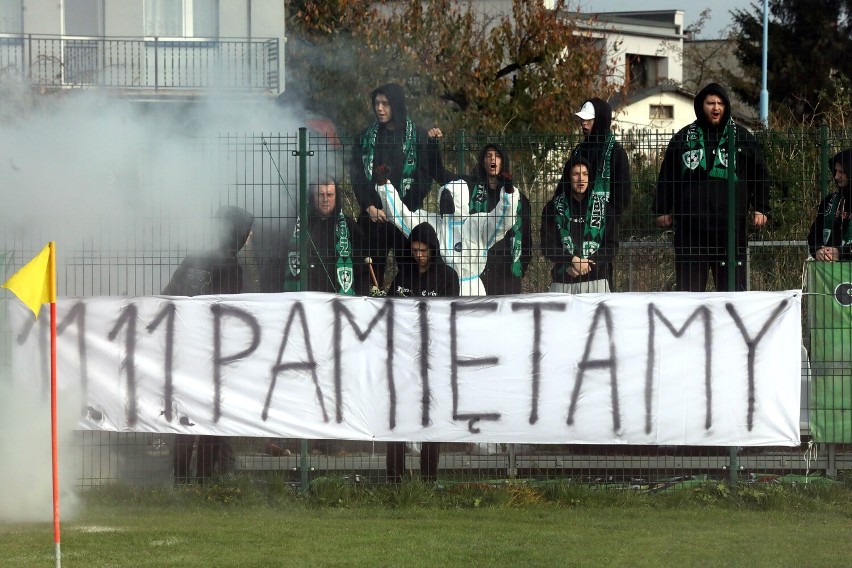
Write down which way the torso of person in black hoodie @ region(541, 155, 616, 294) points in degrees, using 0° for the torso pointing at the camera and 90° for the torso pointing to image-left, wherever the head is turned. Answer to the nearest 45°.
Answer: approximately 0°

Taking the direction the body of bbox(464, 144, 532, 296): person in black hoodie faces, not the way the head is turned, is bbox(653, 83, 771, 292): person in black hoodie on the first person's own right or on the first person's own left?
on the first person's own left

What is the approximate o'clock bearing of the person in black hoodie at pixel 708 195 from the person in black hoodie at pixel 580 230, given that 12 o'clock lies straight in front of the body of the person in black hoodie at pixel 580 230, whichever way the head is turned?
the person in black hoodie at pixel 708 195 is roughly at 9 o'clock from the person in black hoodie at pixel 580 230.

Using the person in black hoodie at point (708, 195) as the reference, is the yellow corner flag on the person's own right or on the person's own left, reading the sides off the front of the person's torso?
on the person's own right

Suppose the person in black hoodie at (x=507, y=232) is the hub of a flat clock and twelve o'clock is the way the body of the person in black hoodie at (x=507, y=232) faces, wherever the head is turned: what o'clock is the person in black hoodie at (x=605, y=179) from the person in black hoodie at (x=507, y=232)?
the person in black hoodie at (x=605, y=179) is roughly at 9 o'clock from the person in black hoodie at (x=507, y=232).

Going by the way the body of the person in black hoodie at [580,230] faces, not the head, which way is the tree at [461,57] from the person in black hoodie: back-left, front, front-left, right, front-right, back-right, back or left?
back

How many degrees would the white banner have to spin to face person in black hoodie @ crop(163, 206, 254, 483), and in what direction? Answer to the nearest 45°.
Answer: approximately 90° to its right

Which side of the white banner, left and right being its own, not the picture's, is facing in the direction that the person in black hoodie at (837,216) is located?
left

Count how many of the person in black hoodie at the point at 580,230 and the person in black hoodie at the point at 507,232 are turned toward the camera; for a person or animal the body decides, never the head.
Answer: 2
